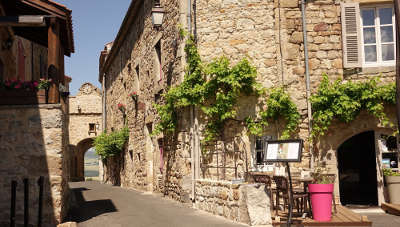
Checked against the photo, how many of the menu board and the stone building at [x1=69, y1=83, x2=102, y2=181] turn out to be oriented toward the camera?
2

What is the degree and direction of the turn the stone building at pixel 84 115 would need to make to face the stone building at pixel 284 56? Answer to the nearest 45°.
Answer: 0° — it already faces it

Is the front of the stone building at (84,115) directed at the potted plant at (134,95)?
yes

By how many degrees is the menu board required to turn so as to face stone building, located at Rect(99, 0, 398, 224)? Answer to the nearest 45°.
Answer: approximately 180°

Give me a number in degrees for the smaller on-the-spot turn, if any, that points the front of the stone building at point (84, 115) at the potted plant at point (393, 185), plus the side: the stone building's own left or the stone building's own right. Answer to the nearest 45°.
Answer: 0° — it already faces it
